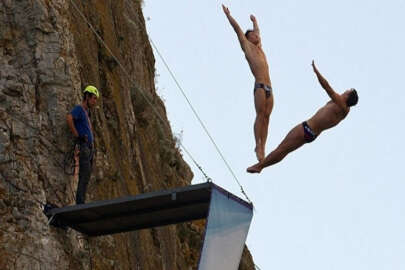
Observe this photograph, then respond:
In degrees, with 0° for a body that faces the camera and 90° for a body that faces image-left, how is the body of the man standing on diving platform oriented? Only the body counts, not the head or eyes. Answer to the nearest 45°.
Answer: approximately 270°

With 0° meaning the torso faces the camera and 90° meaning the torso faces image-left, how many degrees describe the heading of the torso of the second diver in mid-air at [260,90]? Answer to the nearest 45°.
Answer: approximately 315°

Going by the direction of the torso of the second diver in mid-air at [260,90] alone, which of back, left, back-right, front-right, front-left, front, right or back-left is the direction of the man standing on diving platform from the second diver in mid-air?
back-right

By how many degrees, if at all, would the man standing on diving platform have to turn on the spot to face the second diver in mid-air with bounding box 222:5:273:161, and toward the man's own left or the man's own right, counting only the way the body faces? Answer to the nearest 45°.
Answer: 0° — they already face them

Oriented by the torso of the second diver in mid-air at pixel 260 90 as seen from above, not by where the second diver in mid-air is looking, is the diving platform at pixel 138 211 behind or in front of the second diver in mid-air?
behind
